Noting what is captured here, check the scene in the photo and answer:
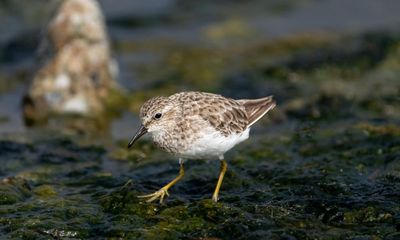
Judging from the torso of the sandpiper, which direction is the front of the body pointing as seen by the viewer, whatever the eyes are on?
to the viewer's left
